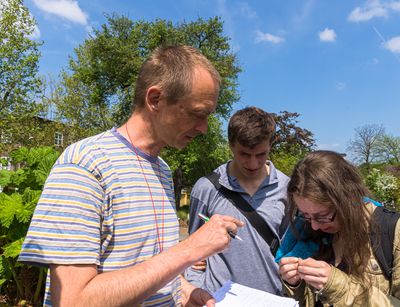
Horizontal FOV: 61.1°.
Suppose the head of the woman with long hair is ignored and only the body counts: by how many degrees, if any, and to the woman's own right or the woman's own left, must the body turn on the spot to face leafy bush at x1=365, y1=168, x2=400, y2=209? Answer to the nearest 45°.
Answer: approximately 135° to the woman's own right

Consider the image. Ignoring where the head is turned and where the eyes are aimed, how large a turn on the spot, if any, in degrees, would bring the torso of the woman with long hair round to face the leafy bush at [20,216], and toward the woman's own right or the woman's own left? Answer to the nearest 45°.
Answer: approximately 45° to the woman's own right

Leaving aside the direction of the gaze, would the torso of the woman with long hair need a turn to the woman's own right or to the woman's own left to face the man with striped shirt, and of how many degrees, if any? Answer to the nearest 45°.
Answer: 0° — they already face them

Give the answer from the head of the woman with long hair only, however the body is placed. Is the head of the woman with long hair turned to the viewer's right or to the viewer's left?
to the viewer's left

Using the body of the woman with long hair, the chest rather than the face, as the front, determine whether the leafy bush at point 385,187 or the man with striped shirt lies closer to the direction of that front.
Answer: the man with striped shirt

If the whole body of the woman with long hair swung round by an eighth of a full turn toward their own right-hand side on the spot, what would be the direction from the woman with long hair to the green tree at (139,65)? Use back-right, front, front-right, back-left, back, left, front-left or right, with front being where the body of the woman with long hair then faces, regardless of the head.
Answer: front-right

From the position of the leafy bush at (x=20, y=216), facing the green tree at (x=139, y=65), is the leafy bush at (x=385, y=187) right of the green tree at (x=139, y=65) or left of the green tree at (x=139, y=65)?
right
